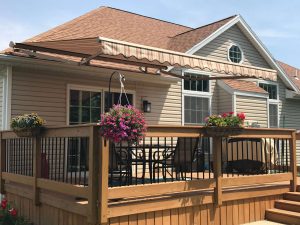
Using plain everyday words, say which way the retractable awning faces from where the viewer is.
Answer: facing the viewer and to the right of the viewer

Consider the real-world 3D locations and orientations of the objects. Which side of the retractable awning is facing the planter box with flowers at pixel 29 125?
right

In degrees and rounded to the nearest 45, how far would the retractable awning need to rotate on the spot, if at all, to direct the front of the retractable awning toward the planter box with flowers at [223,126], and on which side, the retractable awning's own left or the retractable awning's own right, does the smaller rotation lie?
0° — it already faces it
